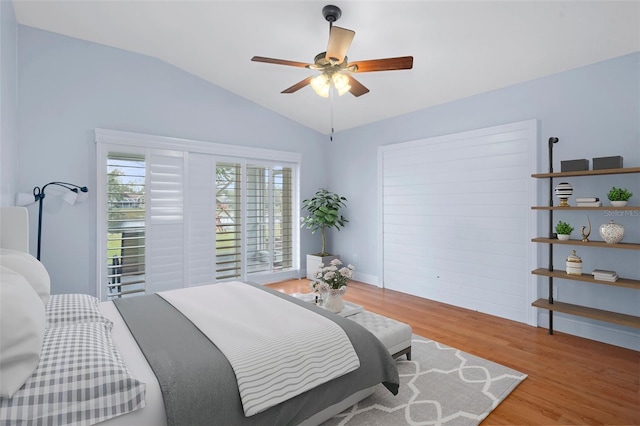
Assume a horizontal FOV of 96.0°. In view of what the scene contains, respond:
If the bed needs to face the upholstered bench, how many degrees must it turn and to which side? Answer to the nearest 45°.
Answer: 0° — it already faces it

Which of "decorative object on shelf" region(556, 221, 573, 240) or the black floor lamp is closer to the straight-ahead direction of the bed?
the decorative object on shelf

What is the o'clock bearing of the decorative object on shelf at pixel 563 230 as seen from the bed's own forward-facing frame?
The decorative object on shelf is roughly at 12 o'clock from the bed.

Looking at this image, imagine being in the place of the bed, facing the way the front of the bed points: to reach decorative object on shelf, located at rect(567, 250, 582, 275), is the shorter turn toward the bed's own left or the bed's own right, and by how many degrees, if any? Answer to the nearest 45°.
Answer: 0° — it already faces it

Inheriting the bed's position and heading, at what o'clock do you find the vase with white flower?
The vase with white flower is roughly at 11 o'clock from the bed.

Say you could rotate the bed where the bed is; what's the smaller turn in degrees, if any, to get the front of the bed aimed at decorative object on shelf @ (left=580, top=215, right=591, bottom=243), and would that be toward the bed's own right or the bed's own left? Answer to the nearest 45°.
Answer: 0° — it already faces it

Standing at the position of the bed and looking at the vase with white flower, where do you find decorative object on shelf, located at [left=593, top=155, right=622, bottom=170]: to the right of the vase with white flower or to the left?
right

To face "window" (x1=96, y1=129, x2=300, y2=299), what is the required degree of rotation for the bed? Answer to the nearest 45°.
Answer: approximately 90° to its left

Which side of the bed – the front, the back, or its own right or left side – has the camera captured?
right

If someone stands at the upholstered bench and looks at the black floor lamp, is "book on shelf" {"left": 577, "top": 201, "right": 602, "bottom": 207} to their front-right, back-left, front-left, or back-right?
back-right

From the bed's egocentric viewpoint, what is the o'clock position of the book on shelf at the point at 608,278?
The book on shelf is roughly at 12 o'clock from the bed.

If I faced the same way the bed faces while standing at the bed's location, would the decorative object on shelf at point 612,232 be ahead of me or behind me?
ahead
